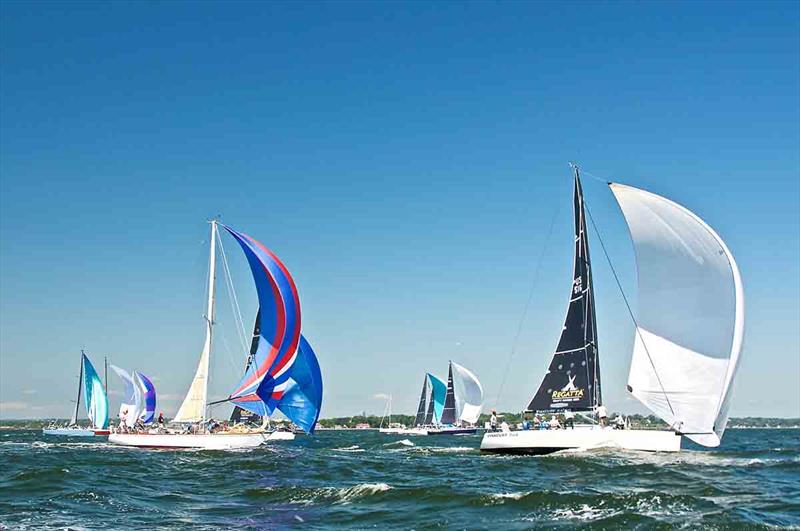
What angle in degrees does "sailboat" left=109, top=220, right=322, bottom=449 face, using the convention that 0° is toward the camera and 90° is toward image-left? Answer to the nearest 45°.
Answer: approximately 270°

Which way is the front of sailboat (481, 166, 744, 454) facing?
to the viewer's right

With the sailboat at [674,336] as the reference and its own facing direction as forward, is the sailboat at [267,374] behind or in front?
behind

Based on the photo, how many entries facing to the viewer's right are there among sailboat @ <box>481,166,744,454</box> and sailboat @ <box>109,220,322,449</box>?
2

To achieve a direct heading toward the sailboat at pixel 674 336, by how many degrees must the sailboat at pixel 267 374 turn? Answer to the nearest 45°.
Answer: approximately 45° to its right
